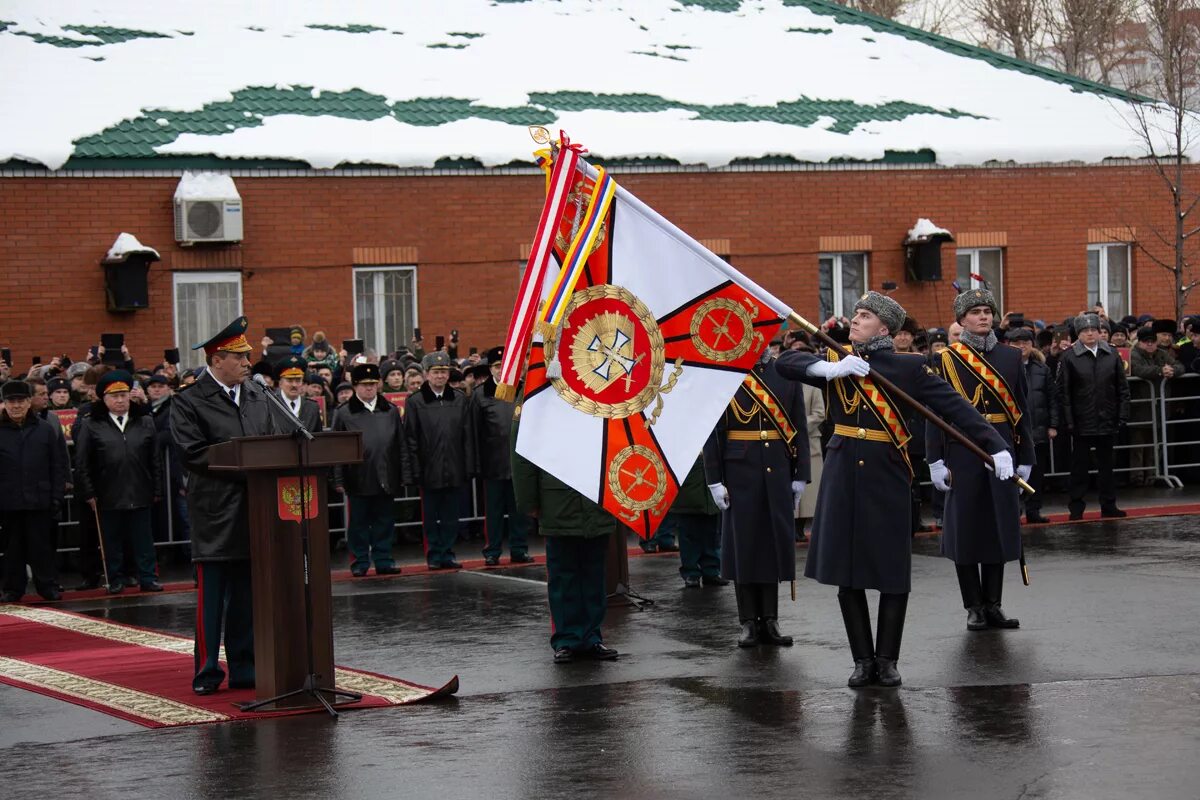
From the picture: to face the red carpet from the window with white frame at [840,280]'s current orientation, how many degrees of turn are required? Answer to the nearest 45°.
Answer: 0° — it already faces it

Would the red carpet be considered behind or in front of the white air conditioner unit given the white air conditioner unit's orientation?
in front

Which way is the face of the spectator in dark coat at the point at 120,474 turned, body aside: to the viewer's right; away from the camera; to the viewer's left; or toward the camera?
toward the camera

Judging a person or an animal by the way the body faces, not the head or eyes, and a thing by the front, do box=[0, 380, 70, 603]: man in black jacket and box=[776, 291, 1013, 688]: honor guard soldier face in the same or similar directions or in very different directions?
same or similar directions

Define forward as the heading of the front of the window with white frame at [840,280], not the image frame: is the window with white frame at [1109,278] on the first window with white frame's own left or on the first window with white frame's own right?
on the first window with white frame's own left

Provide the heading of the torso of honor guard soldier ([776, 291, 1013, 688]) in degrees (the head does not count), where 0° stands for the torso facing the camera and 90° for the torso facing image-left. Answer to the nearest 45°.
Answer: approximately 0°

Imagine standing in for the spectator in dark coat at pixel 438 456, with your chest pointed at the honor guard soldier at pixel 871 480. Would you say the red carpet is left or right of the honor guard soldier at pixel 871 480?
right

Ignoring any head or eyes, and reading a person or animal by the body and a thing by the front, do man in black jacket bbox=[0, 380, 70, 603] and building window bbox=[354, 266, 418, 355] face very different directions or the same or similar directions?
same or similar directions

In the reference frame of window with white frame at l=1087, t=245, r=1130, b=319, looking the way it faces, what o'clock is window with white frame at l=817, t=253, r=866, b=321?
window with white frame at l=817, t=253, r=866, b=321 is roughly at 2 o'clock from window with white frame at l=1087, t=245, r=1130, b=319.

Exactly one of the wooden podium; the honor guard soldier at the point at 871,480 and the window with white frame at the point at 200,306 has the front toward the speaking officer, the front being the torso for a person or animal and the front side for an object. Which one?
the window with white frame

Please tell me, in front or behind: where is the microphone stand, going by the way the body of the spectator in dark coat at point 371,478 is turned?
in front

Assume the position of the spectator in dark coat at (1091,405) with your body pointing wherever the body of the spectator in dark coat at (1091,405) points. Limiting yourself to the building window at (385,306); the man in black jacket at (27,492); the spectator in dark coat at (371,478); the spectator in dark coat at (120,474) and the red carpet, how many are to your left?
0

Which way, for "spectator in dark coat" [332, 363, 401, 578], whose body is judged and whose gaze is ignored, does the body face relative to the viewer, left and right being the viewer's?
facing the viewer

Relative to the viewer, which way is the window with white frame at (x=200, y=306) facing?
toward the camera

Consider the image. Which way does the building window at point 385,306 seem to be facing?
toward the camera

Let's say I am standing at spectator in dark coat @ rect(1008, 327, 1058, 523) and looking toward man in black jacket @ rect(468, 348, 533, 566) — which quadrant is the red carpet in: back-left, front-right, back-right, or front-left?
front-left

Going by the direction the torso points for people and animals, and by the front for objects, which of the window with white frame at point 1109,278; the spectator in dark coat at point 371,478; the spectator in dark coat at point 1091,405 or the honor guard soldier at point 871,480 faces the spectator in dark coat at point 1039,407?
the window with white frame

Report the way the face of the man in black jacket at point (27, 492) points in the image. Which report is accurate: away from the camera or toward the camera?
toward the camera
